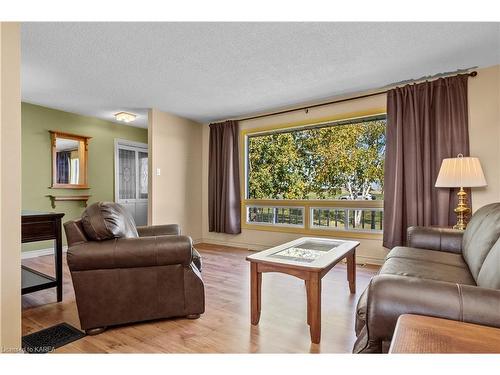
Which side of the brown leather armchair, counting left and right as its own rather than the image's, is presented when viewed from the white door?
left

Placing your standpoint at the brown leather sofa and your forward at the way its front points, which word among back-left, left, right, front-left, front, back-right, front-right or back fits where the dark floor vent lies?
front

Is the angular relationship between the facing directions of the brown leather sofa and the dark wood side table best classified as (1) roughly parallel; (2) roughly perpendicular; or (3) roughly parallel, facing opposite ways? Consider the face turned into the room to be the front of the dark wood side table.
roughly parallel, facing opposite ways

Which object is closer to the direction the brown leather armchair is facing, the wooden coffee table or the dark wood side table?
the wooden coffee table

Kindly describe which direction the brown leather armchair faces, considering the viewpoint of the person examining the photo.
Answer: facing to the right of the viewer

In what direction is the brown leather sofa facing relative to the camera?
to the viewer's left

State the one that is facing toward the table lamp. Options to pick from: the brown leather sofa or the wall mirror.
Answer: the wall mirror

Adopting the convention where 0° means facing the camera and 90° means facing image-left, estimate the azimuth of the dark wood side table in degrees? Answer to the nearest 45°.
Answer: approximately 315°

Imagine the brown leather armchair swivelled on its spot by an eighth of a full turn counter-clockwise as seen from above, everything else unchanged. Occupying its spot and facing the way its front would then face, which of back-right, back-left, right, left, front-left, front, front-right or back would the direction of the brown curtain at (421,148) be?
front-right

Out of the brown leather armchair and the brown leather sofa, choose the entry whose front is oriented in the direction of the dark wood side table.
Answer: the brown leather sofa

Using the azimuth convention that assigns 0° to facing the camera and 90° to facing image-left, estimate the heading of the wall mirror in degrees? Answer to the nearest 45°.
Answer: approximately 315°

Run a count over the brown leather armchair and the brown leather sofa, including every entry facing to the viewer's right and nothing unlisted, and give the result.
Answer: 1

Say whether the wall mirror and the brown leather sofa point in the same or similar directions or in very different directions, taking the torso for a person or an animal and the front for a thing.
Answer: very different directions
